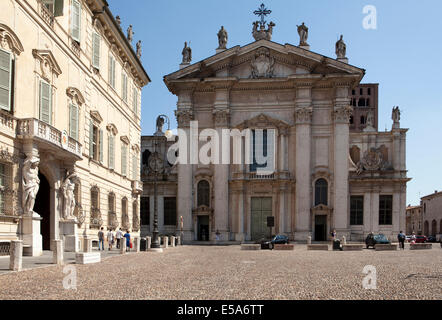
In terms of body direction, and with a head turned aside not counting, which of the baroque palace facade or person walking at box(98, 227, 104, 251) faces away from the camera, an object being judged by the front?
the person walking

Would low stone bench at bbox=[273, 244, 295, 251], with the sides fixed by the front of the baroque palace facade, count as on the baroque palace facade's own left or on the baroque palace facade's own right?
on the baroque palace facade's own left

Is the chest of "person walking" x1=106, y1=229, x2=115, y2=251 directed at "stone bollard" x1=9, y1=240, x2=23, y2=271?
no

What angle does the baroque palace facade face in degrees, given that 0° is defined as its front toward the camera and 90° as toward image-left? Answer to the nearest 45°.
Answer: approximately 315°

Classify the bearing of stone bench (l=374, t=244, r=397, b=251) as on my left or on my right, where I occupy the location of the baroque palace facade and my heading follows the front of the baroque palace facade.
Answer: on my left

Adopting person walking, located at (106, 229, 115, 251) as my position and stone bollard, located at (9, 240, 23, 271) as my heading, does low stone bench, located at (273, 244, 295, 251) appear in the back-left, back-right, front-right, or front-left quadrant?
back-left

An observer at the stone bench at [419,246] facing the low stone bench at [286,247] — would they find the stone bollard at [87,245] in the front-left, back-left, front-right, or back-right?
front-left

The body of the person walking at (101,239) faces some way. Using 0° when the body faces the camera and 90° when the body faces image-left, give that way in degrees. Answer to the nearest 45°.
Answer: approximately 180°
